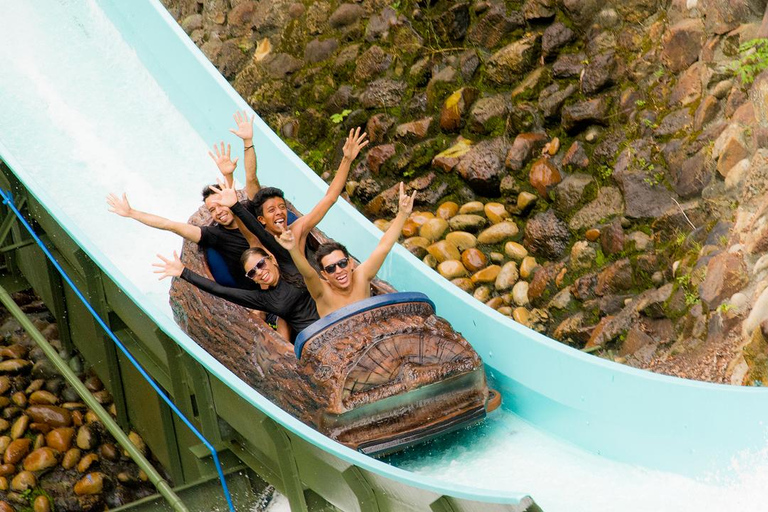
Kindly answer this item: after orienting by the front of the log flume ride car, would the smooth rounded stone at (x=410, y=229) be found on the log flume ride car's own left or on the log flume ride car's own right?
on the log flume ride car's own left

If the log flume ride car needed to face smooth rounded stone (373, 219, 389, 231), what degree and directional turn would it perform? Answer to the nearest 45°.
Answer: approximately 135° to its left

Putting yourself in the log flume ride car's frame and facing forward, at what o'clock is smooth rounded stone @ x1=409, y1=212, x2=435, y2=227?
The smooth rounded stone is roughly at 8 o'clock from the log flume ride car.

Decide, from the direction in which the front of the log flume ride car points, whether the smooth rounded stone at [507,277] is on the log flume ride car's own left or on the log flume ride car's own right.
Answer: on the log flume ride car's own left

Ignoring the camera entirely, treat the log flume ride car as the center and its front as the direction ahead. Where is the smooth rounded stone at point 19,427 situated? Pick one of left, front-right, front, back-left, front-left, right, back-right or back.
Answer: back

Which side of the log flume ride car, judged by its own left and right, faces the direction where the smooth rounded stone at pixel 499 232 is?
left

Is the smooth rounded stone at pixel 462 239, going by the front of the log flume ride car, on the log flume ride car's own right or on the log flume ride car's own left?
on the log flume ride car's own left

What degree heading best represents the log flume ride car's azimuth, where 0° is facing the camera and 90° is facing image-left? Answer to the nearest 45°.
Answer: approximately 315°

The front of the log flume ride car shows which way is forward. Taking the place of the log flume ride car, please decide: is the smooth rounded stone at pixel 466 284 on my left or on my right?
on my left

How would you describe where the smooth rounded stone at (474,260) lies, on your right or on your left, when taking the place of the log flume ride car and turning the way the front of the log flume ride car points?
on your left

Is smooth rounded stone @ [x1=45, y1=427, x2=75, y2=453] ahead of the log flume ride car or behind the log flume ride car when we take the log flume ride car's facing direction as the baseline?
behind
